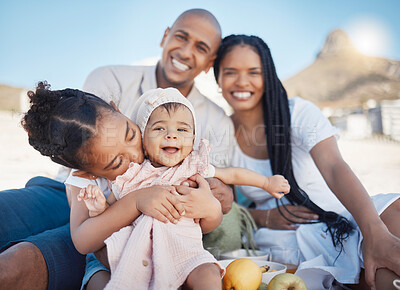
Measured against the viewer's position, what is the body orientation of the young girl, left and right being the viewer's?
facing the viewer and to the right of the viewer

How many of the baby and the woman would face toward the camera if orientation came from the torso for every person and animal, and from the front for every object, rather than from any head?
2

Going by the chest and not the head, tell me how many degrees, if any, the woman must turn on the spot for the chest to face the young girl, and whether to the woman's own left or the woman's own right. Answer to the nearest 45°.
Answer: approximately 45° to the woman's own right

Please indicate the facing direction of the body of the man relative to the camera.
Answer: toward the camera

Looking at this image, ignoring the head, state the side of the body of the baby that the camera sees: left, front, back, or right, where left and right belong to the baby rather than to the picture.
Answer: front

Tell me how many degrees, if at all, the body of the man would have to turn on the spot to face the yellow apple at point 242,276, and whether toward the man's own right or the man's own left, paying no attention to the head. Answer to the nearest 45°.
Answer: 0° — they already face it
